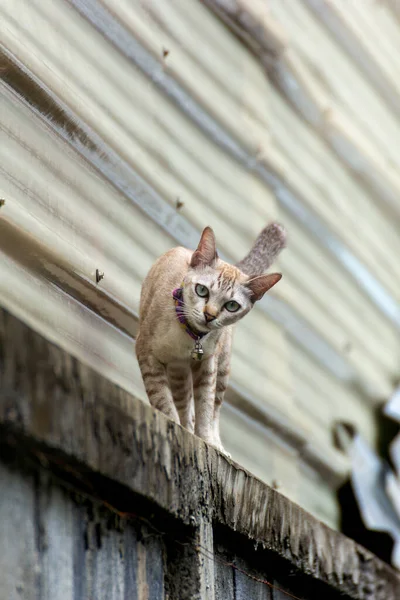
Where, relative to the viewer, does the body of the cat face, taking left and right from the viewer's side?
facing the viewer

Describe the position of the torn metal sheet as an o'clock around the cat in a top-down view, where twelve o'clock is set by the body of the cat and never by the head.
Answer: The torn metal sheet is roughly at 7 o'clock from the cat.
